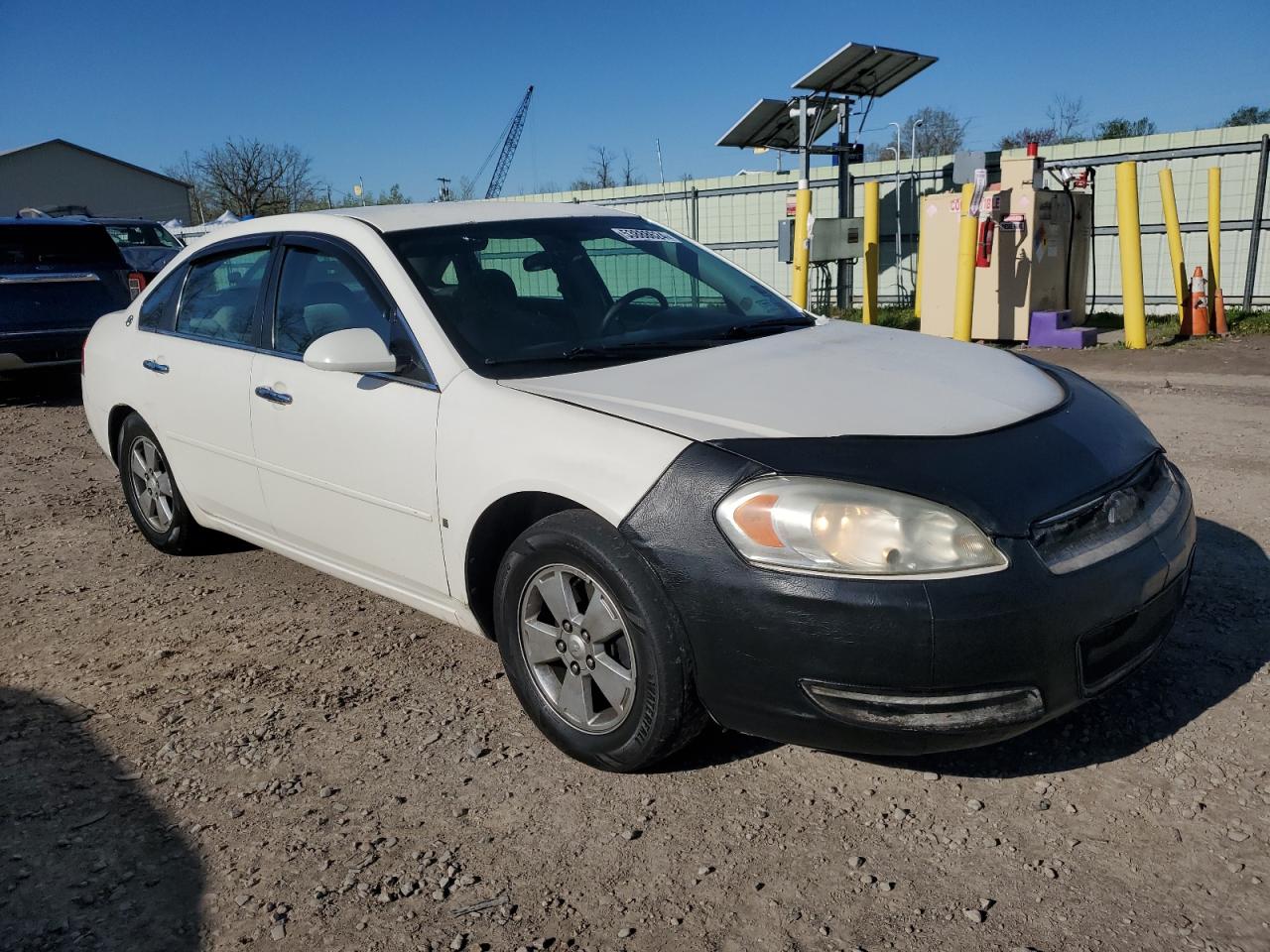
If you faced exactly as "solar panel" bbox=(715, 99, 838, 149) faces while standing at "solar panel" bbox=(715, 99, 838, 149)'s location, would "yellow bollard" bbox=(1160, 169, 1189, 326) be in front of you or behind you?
behind

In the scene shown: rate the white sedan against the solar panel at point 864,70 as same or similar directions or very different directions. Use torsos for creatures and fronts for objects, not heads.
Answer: very different directions

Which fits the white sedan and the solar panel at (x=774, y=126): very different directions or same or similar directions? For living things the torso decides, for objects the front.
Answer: very different directions

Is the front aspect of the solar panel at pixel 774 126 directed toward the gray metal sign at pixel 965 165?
no

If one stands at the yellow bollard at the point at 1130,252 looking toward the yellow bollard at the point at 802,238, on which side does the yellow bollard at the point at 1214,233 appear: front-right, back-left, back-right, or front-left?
back-right

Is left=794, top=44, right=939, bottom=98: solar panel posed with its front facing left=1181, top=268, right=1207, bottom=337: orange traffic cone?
no

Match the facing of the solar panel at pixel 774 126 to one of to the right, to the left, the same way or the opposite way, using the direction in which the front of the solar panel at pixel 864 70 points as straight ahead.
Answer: the same way

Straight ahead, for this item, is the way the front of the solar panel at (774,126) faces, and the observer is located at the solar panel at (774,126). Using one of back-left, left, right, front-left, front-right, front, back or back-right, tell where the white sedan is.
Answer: back-left

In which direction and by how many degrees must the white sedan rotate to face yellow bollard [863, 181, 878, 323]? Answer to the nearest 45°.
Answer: approximately 135° to its left

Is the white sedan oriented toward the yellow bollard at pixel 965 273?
no

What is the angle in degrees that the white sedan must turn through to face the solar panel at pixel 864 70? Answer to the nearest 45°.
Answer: approximately 135° to its left

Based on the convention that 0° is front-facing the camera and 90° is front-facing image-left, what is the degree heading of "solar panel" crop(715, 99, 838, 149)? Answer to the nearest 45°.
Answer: approximately 135°

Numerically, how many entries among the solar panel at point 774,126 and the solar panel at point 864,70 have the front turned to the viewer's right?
0

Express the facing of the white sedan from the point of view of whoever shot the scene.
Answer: facing the viewer and to the right of the viewer

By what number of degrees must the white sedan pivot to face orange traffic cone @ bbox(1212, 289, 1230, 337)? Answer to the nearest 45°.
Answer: approximately 90° to its left
